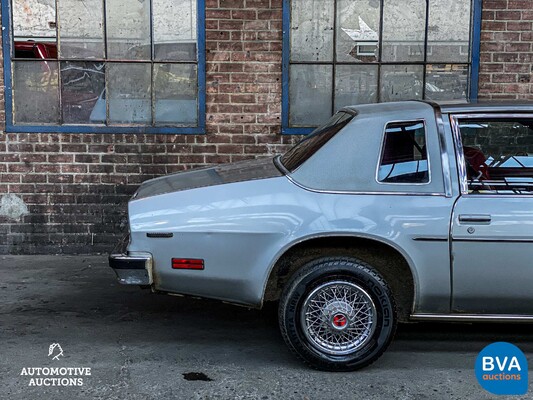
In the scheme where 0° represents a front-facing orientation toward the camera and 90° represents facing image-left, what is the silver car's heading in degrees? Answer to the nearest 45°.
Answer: approximately 270°
